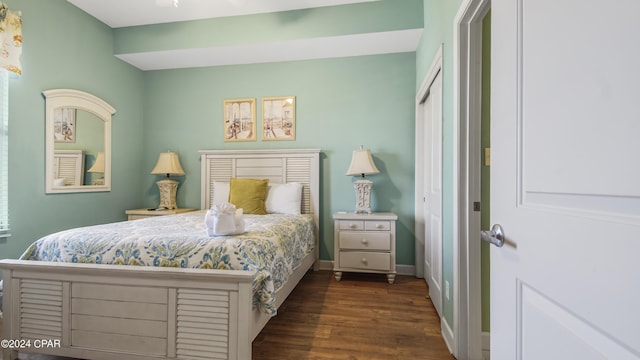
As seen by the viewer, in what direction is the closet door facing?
to the viewer's left

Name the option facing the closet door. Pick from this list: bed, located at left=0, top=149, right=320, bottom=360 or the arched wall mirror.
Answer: the arched wall mirror

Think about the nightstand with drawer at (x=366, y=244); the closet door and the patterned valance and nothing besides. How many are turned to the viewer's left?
1

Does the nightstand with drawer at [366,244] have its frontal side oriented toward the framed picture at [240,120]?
no

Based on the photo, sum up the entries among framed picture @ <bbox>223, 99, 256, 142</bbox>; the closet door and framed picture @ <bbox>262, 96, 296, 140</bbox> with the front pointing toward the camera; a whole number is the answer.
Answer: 2

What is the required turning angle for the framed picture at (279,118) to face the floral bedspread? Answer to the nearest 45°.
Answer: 0° — it already faces it

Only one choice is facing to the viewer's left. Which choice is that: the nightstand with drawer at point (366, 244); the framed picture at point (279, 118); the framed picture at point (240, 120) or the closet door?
the closet door

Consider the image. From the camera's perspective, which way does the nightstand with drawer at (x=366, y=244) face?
toward the camera

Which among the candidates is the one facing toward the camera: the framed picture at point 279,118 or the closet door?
the framed picture

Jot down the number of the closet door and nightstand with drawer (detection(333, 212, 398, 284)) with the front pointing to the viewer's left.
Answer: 1

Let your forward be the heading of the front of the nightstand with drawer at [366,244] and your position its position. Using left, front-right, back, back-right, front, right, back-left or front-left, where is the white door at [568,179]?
front

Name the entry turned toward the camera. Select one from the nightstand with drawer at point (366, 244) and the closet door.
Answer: the nightstand with drawer

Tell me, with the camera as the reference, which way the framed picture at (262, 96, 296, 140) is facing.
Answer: facing the viewer
